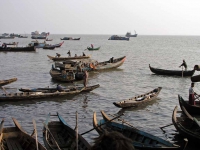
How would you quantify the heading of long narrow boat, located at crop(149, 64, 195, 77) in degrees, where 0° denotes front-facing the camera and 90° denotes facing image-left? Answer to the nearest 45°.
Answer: approximately 90°

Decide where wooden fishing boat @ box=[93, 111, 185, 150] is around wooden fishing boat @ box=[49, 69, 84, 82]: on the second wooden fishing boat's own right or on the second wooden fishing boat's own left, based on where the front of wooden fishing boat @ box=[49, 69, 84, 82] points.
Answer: on the second wooden fishing boat's own left

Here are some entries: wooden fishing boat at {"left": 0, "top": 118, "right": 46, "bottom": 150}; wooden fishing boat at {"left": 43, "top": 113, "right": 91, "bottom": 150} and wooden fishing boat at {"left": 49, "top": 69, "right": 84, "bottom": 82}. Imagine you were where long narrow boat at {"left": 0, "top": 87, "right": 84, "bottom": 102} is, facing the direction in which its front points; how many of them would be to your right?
2

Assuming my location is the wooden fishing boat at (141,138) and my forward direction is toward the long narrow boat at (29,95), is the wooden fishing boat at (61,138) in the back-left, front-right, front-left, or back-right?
front-left

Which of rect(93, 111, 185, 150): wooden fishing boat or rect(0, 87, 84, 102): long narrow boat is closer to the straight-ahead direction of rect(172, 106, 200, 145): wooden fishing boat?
the long narrow boat

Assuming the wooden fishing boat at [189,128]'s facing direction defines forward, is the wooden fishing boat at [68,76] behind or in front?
in front

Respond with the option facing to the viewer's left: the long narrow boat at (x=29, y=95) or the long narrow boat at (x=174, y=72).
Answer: the long narrow boat at (x=174, y=72)

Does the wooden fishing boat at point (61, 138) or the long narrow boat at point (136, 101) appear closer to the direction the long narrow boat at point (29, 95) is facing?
the long narrow boat

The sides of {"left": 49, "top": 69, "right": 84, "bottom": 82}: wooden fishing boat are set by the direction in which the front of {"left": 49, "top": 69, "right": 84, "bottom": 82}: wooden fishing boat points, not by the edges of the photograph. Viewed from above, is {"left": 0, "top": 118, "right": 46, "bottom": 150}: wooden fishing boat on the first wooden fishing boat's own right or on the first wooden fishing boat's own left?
on the first wooden fishing boat's own left

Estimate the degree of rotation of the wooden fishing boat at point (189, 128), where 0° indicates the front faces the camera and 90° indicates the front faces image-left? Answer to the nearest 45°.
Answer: approximately 135°

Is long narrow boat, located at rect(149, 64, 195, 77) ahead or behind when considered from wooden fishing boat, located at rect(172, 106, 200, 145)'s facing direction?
ahead

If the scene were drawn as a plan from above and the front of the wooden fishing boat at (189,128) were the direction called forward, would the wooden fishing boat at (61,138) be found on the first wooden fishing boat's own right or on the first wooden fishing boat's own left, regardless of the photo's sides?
on the first wooden fishing boat's own left

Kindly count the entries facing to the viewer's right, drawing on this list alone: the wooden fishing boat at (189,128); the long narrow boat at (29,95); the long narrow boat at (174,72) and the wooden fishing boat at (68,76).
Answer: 1

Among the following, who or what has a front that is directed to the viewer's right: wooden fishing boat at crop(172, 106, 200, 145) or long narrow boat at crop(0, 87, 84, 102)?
the long narrow boat
